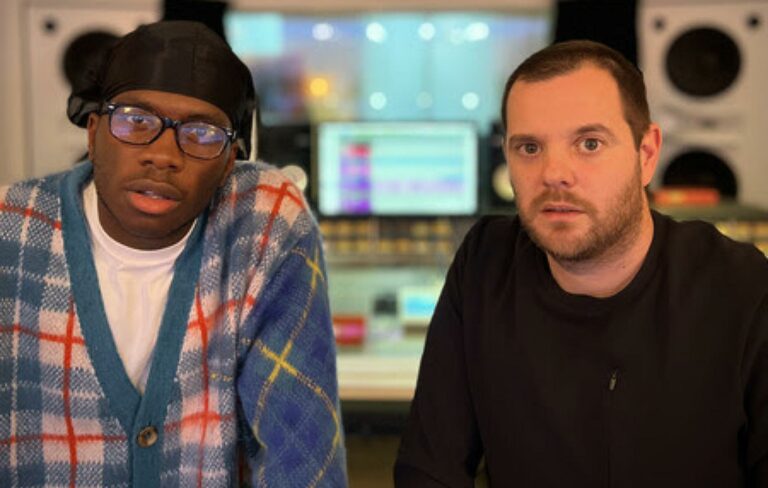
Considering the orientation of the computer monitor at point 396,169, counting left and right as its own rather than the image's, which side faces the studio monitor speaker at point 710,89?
left

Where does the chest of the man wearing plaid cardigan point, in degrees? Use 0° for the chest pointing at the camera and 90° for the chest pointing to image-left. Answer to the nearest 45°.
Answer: approximately 0°

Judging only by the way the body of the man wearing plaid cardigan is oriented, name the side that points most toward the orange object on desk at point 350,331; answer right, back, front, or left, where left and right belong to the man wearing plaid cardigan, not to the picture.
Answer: back

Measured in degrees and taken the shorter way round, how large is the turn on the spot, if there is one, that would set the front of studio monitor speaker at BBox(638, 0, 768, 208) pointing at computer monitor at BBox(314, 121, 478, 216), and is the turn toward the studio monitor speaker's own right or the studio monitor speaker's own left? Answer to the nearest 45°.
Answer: approximately 45° to the studio monitor speaker's own right

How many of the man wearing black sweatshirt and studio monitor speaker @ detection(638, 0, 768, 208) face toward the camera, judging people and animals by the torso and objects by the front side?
2

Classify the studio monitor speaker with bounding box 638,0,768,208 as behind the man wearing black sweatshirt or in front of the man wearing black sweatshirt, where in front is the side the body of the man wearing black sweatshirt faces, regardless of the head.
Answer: behind

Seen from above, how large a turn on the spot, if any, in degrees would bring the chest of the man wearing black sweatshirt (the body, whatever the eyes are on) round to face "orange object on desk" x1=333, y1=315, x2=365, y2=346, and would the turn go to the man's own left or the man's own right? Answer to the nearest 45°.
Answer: approximately 135° to the man's own right
